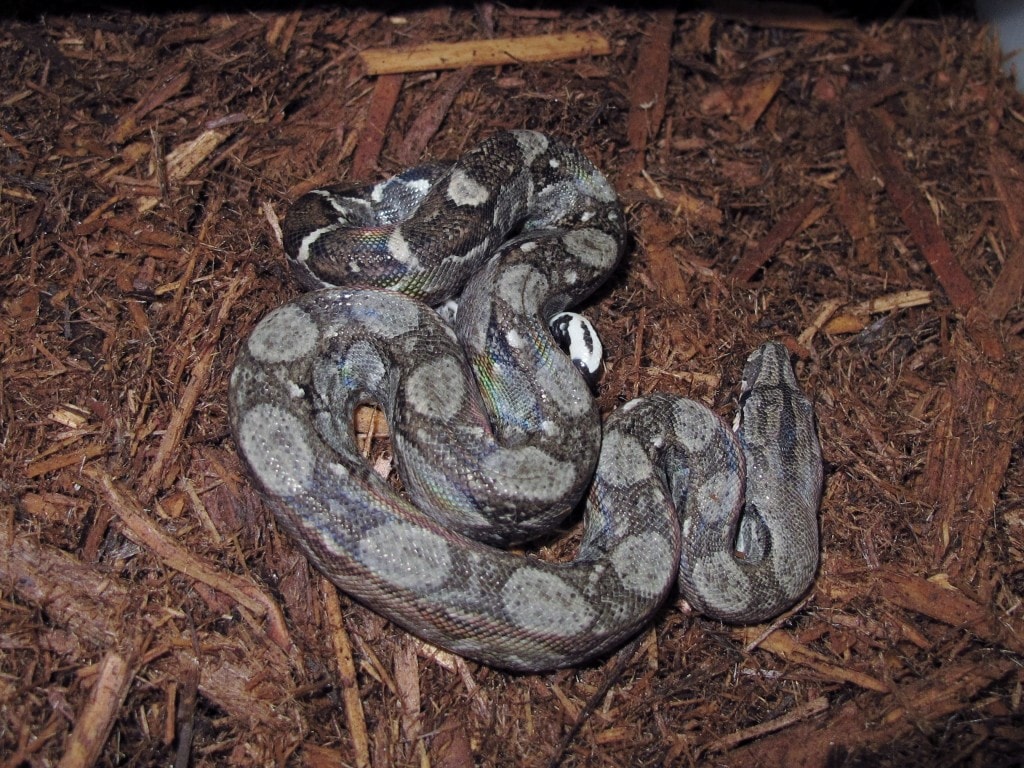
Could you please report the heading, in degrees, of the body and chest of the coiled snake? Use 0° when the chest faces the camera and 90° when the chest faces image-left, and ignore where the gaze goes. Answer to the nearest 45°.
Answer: approximately 180°

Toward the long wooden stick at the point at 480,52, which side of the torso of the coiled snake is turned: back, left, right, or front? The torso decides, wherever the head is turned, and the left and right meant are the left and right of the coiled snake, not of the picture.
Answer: front
